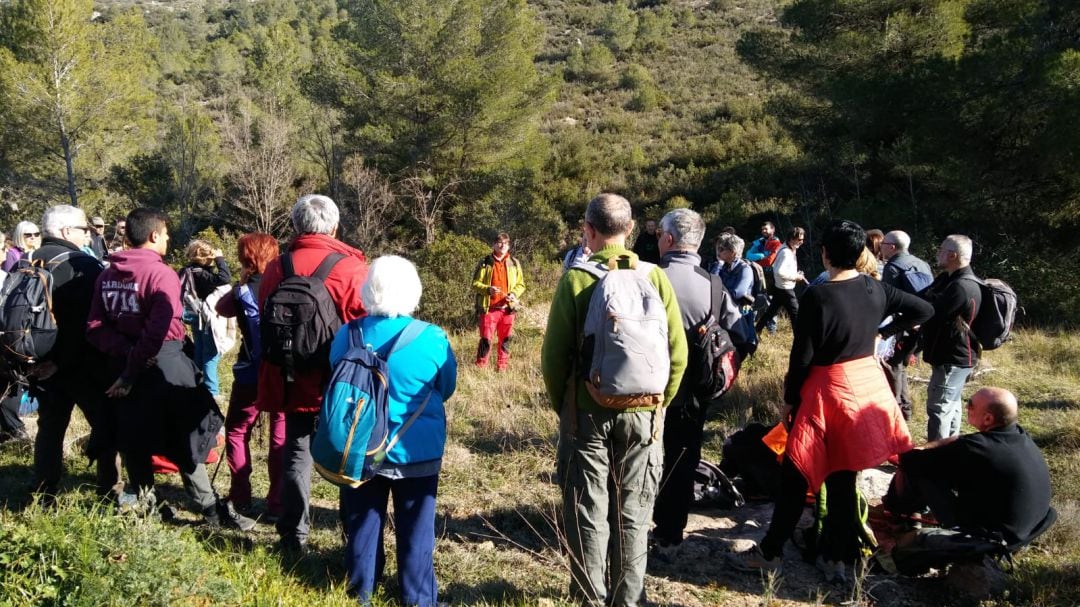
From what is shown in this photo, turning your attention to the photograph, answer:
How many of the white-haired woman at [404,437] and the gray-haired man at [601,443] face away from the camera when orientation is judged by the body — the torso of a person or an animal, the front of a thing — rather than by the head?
2

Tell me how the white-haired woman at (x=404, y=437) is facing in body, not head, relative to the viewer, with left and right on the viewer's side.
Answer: facing away from the viewer

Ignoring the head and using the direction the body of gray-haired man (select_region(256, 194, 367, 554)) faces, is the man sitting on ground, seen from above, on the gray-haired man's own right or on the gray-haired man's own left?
on the gray-haired man's own right

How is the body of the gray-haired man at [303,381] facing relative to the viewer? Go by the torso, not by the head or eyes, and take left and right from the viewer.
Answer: facing away from the viewer and to the right of the viewer

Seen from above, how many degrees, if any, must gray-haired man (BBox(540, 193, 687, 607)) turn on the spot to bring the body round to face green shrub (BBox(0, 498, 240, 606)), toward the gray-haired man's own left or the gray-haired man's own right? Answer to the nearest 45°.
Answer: approximately 90° to the gray-haired man's own left

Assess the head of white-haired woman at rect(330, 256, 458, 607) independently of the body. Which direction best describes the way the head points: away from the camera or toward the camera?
away from the camera

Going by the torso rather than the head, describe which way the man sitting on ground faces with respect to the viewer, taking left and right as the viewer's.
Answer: facing away from the viewer and to the left of the viewer

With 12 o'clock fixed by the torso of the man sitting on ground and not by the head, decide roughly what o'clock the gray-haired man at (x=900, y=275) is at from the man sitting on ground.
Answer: The gray-haired man is roughly at 1 o'clock from the man sitting on ground.

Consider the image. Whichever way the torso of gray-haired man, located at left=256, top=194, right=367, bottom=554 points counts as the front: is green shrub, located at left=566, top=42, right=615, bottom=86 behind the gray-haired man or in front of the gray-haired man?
in front

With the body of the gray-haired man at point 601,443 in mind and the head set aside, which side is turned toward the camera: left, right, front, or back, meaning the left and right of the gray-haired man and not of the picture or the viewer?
back

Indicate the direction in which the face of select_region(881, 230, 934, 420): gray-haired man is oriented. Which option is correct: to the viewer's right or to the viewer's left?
to the viewer's left

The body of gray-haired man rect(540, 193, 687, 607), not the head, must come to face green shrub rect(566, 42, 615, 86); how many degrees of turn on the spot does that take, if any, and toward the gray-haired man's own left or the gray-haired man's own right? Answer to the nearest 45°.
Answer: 0° — they already face it
